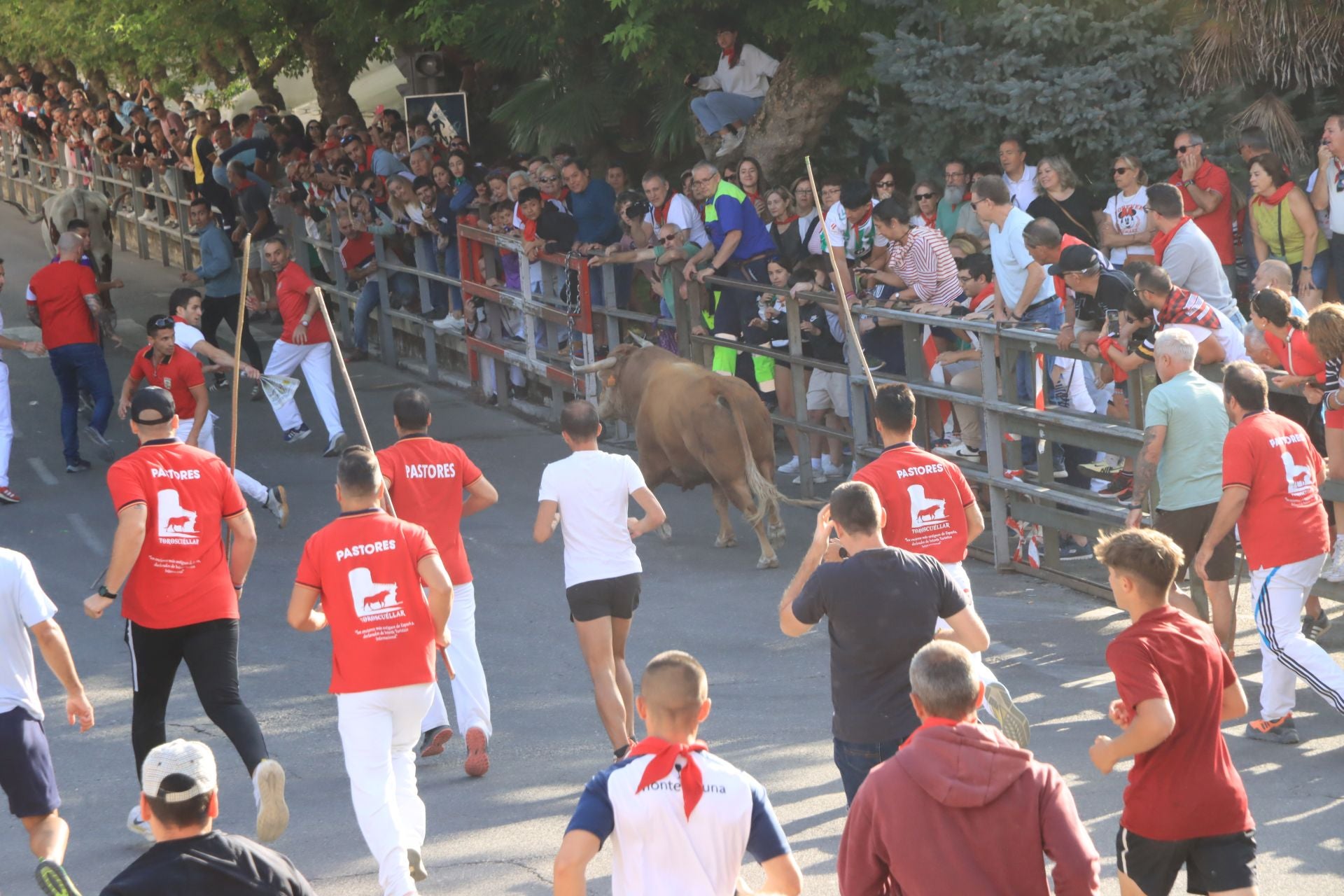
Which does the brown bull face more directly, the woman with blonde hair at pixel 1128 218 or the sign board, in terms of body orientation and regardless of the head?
the sign board

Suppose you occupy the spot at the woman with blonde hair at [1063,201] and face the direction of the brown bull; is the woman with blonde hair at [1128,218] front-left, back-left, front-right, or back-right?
back-left

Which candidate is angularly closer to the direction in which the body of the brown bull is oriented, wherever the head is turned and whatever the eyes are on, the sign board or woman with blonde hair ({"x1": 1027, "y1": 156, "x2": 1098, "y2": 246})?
the sign board

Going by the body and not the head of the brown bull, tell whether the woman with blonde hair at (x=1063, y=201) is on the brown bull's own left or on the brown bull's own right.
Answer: on the brown bull's own right

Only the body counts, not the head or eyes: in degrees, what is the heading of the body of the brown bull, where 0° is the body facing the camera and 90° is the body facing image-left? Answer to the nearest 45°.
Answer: approximately 135°

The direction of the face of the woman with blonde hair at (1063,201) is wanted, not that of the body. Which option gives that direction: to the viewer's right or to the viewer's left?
to the viewer's left

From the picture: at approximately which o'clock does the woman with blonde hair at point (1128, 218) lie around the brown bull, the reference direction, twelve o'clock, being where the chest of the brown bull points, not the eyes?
The woman with blonde hair is roughly at 4 o'clock from the brown bull.

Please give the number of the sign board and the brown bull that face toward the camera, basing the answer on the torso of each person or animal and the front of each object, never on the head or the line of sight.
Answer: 1
